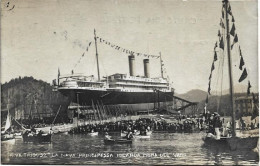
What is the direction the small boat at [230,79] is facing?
to the viewer's left

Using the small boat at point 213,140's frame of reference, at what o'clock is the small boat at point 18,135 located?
the small boat at point 18,135 is roughly at 12 o'clock from the small boat at point 213,140.
